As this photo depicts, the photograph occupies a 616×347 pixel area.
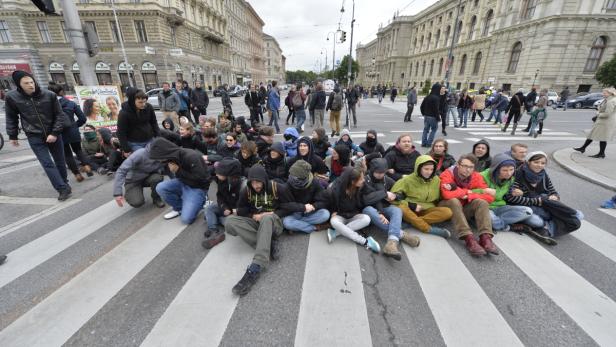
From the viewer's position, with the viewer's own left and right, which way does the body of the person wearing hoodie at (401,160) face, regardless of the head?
facing the viewer

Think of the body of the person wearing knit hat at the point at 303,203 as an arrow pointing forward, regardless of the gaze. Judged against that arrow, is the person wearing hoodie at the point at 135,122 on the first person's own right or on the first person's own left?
on the first person's own right

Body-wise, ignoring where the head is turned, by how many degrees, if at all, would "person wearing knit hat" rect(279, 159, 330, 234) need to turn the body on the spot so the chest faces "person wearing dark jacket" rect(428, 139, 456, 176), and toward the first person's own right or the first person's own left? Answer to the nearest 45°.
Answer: approximately 135° to the first person's own left

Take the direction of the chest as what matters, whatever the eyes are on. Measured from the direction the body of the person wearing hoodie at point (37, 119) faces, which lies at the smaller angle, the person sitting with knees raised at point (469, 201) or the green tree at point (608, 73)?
the person sitting with knees raised

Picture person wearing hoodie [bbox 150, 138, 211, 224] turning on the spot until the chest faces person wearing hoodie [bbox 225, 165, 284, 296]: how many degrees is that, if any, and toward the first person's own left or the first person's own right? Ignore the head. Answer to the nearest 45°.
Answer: approximately 90° to the first person's own left

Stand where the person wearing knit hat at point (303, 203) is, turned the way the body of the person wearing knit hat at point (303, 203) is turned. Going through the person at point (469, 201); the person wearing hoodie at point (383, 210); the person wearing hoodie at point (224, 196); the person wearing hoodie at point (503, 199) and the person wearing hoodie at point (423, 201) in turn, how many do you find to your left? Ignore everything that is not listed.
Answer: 4

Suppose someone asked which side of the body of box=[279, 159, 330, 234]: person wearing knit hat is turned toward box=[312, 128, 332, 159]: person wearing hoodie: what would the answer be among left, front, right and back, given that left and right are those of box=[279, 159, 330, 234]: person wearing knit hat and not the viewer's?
back

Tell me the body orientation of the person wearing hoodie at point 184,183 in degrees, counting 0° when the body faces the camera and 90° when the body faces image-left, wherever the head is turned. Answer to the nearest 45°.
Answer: approximately 45°

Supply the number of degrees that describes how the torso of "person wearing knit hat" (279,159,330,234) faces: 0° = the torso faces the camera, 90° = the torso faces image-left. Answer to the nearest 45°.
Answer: approximately 0°

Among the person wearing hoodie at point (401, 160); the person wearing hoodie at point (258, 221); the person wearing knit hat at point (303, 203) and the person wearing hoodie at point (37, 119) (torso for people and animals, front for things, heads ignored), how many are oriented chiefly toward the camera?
4

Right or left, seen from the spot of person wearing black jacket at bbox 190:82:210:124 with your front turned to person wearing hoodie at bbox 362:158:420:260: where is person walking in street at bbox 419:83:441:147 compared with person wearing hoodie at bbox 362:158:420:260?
left

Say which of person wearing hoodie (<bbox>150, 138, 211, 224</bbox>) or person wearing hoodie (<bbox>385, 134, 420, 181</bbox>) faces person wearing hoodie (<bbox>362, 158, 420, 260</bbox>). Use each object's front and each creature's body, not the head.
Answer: person wearing hoodie (<bbox>385, 134, 420, 181</bbox>)

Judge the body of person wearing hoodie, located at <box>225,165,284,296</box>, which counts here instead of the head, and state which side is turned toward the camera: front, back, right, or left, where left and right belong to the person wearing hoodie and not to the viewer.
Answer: front

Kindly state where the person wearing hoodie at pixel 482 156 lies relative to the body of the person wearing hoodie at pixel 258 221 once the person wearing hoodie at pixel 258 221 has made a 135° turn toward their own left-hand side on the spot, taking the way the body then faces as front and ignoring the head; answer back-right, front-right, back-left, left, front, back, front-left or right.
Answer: front-right

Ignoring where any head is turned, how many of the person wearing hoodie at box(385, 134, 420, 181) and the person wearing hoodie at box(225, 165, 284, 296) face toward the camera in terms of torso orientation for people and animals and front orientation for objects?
2
